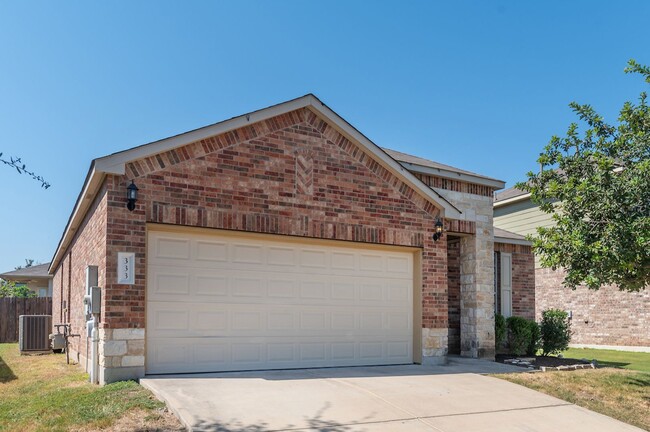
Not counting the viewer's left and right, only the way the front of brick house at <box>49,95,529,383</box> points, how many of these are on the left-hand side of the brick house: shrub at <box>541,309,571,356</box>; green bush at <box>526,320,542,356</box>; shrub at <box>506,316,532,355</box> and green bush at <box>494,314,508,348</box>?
4

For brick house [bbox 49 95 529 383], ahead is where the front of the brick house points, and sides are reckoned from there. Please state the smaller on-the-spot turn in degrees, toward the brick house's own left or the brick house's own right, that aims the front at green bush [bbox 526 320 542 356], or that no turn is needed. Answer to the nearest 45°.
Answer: approximately 90° to the brick house's own left

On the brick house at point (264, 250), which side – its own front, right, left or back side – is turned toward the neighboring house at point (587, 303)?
left

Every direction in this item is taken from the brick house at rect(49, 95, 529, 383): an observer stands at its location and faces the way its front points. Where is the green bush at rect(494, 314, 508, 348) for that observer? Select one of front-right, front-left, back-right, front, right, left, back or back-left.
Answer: left

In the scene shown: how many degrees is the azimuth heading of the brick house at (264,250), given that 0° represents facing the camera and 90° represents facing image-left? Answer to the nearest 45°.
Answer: approximately 315°

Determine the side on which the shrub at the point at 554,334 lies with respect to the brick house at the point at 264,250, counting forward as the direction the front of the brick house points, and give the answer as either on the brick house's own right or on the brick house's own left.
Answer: on the brick house's own left

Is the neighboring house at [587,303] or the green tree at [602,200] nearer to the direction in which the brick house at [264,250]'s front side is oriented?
the green tree

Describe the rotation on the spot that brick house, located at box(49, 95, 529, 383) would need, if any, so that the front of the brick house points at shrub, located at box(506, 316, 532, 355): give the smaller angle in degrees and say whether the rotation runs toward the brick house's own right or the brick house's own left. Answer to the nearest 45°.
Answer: approximately 90° to the brick house's own left

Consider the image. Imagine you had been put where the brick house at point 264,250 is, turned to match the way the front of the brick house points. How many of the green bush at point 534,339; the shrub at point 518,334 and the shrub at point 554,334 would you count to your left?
3
